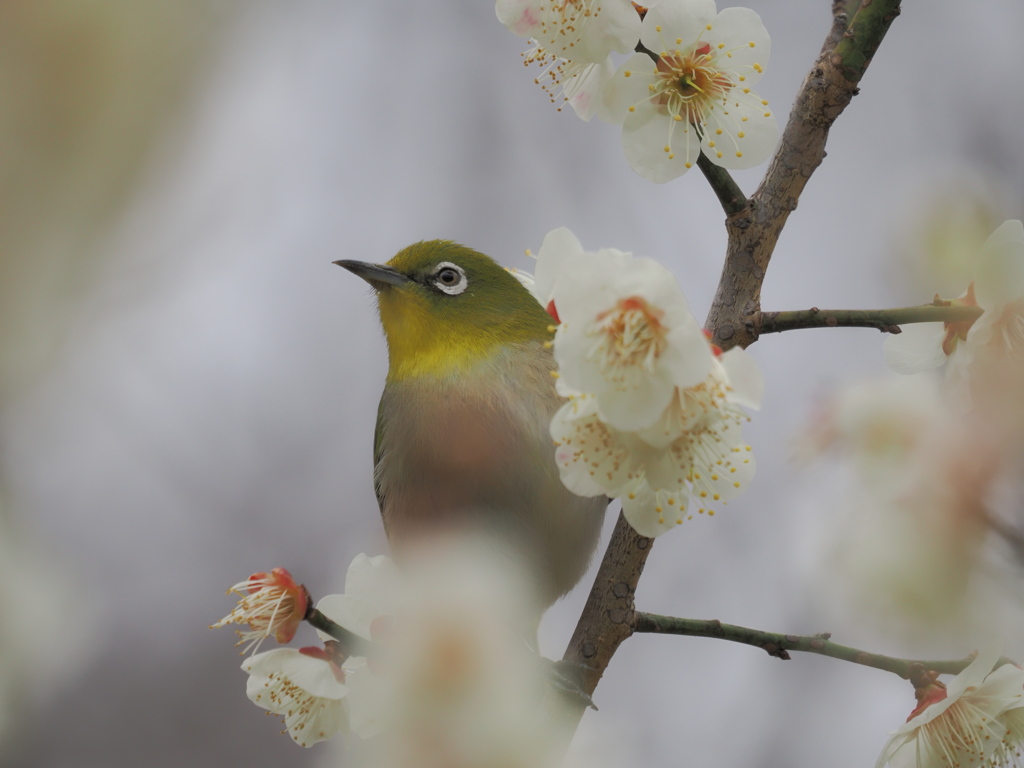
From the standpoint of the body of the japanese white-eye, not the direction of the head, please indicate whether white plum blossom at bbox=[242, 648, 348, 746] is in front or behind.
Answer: in front

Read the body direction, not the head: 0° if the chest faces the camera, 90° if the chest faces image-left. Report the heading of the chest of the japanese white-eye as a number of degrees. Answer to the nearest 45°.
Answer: approximately 45°

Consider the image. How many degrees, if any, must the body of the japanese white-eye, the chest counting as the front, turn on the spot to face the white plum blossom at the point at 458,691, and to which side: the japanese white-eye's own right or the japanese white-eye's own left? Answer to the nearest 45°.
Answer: approximately 45° to the japanese white-eye's own left

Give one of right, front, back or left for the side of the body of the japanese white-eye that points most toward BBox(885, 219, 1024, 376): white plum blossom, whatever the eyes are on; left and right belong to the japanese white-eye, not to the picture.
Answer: left

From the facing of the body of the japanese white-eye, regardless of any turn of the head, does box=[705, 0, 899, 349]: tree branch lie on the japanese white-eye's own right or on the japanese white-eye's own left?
on the japanese white-eye's own left

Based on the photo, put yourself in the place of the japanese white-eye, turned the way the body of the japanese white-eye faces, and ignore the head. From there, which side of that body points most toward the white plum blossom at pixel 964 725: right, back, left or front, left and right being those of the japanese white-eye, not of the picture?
left

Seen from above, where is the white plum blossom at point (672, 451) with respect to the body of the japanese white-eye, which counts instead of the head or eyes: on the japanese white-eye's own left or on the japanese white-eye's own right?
on the japanese white-eye's own left
